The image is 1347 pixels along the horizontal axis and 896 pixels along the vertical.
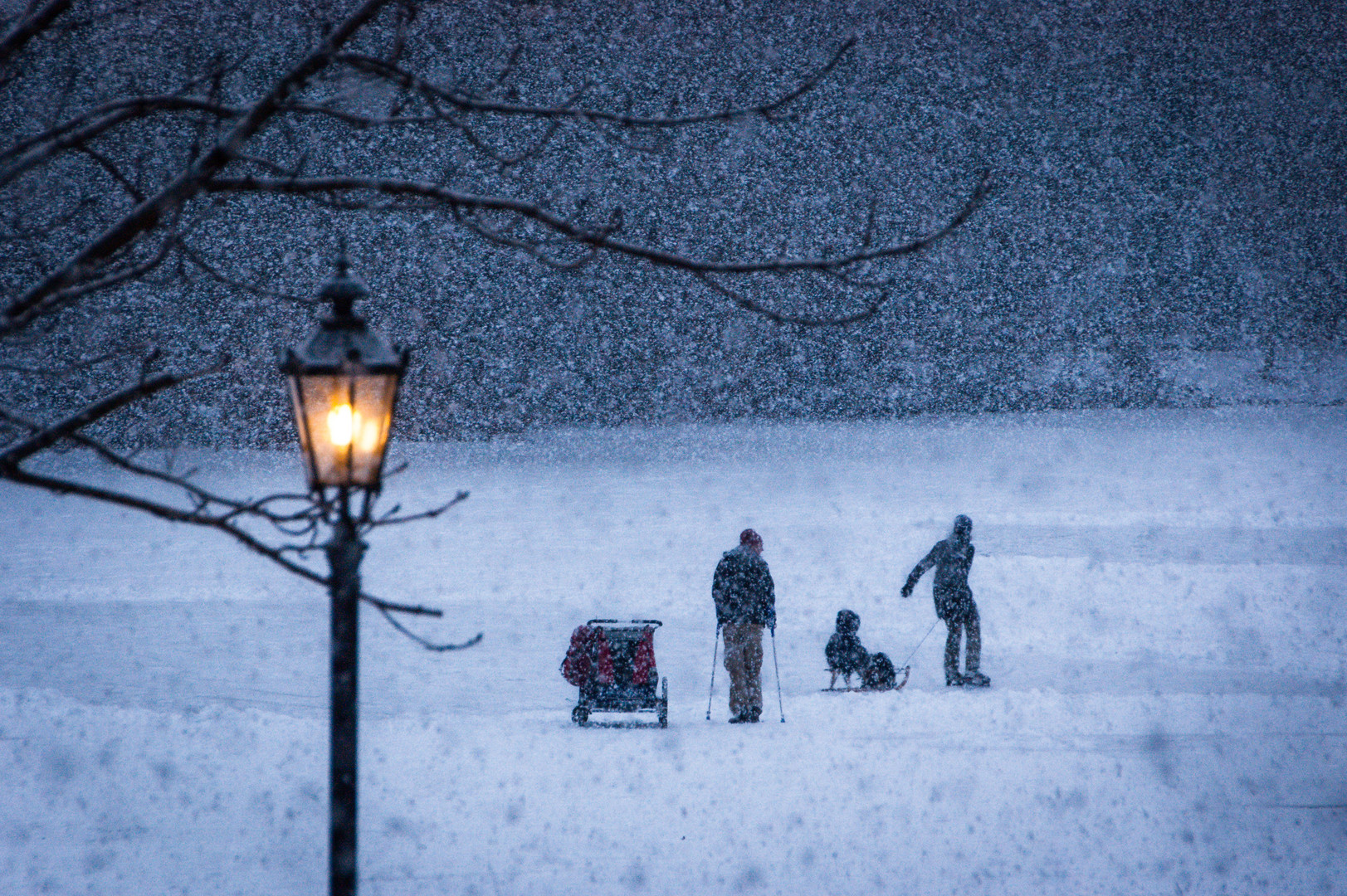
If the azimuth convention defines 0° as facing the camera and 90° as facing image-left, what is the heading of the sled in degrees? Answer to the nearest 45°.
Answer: approximately 270°

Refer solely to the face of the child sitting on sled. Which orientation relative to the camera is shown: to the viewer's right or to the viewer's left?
to the viewer's right

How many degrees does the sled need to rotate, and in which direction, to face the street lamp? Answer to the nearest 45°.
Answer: approximately 90° to its right

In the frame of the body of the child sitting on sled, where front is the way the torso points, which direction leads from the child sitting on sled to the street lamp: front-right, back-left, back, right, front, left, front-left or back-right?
right

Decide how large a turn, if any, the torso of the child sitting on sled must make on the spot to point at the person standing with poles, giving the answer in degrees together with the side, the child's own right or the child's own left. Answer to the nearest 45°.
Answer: approximately 135° to the child's own right

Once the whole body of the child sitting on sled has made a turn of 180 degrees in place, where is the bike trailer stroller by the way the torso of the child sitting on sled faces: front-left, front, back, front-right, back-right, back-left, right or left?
front-left

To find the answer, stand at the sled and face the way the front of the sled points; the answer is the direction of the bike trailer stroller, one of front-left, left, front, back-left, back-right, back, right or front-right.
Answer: back-right

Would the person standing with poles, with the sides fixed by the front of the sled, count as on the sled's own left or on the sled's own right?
on the sled's own right

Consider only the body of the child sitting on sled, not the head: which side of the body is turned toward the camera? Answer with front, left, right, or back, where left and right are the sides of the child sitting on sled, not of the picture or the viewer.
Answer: right
